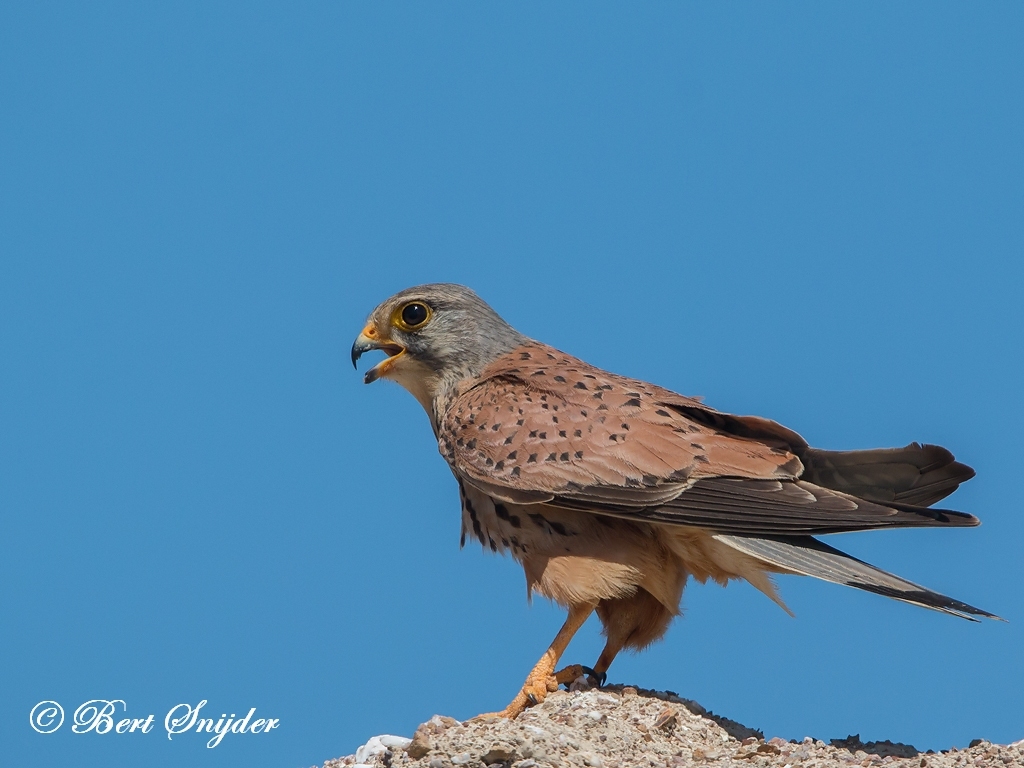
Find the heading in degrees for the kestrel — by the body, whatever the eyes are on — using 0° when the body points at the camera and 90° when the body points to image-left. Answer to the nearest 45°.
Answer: approximately 90°
